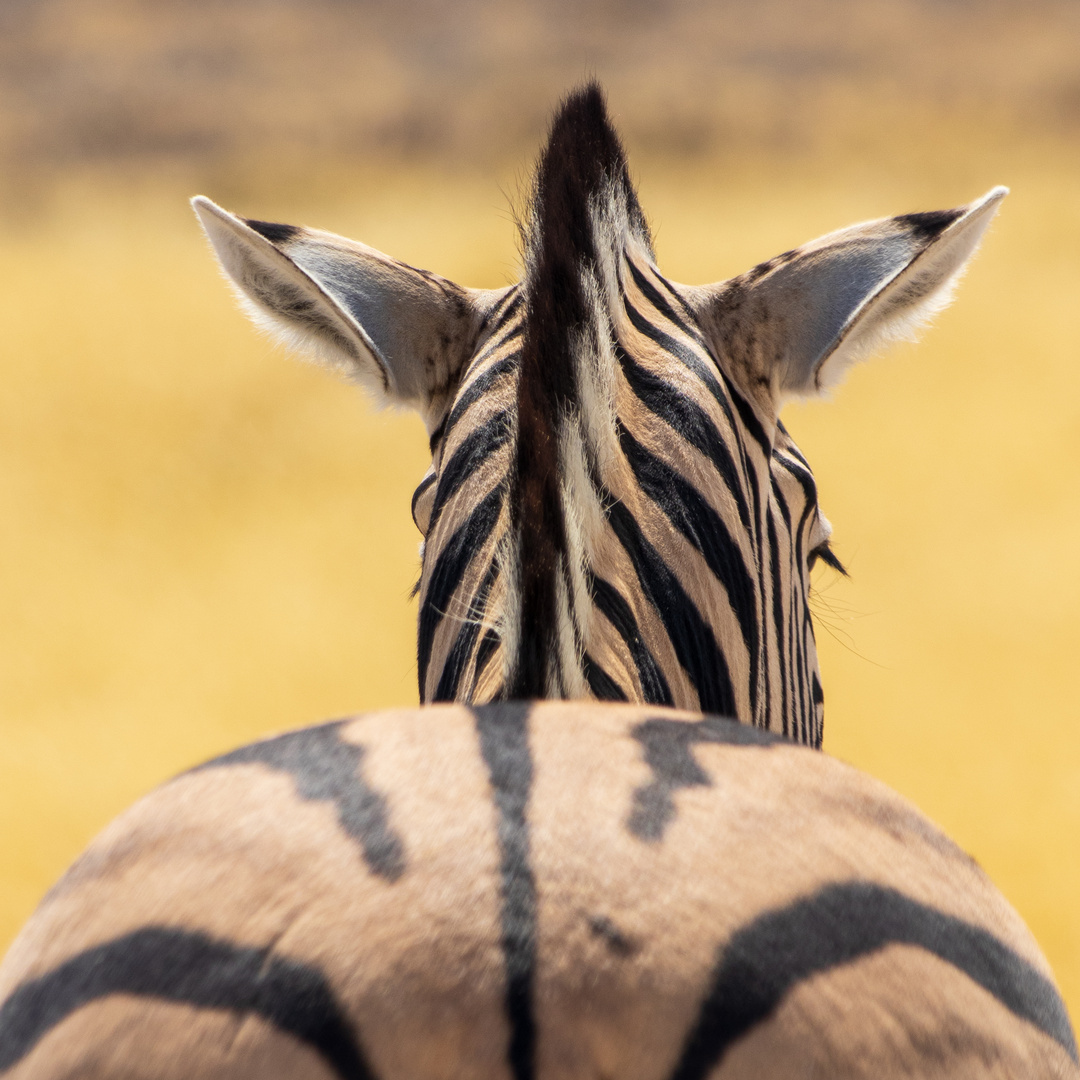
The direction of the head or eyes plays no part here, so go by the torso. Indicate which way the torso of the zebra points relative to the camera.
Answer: away from the camera
